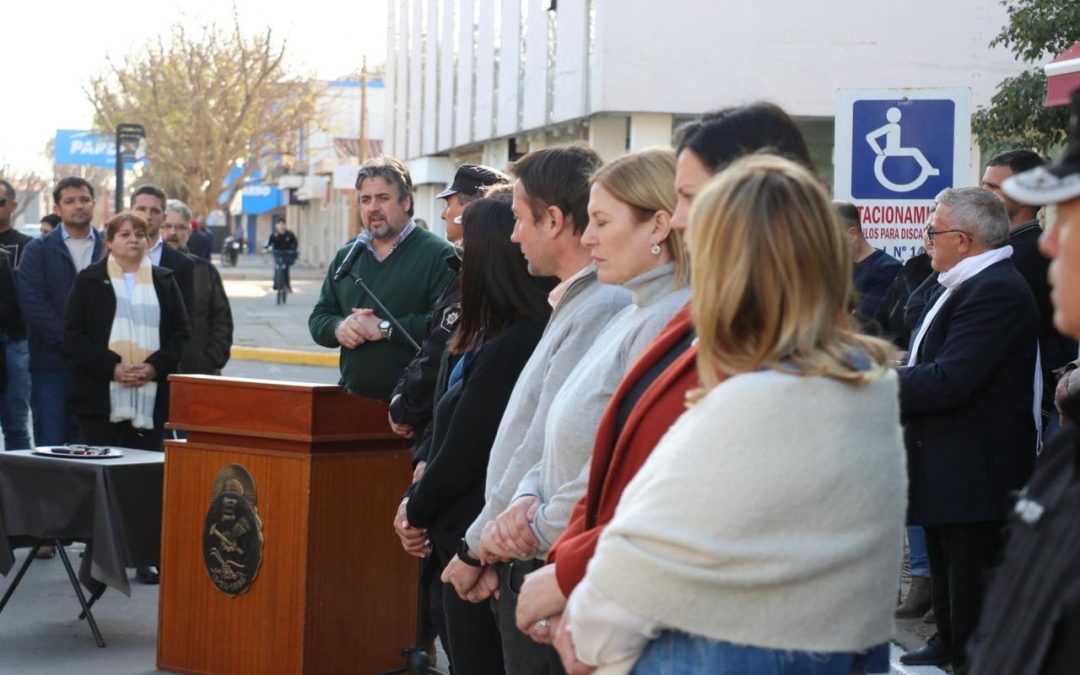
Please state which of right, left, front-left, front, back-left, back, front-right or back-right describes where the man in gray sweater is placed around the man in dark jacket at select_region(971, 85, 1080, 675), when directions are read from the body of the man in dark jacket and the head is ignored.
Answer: front-right

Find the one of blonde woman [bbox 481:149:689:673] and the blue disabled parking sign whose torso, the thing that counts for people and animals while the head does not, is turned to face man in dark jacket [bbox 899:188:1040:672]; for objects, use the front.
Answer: the blue disabled parking sign

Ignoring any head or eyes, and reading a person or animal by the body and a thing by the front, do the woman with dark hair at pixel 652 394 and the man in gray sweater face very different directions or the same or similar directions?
same or similar directions

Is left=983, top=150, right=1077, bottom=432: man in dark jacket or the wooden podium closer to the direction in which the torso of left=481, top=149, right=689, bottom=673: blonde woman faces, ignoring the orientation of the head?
the wooden podium

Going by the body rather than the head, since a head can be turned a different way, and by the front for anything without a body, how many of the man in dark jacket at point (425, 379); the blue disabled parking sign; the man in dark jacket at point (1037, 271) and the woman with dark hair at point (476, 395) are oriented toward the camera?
1

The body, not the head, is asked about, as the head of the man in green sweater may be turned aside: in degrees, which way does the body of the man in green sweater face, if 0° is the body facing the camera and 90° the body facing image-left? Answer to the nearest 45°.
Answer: approximately 45°

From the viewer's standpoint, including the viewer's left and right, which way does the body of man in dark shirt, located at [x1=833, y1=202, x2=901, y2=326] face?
facing to the left of the viewer

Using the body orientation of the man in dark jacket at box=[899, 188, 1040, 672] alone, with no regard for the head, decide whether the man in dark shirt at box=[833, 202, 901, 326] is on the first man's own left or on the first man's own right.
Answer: on the first man's own right

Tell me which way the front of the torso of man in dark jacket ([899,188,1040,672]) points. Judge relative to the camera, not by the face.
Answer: to the viewer's left

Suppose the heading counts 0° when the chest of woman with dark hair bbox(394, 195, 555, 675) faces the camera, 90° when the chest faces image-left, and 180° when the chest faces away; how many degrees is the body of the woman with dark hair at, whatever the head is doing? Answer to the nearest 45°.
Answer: approximately 90°

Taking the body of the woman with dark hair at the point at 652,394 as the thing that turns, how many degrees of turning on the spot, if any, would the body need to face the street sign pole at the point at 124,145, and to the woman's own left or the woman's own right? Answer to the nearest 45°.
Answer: approximately 90° to the woman's own right

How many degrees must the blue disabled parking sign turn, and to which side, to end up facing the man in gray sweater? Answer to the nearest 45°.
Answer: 0° — it already faces them

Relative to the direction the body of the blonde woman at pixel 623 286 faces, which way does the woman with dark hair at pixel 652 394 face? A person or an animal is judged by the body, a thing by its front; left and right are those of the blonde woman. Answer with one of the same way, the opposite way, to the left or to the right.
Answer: the same way

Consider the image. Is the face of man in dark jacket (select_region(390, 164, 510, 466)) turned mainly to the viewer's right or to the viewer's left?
to the viewer's left

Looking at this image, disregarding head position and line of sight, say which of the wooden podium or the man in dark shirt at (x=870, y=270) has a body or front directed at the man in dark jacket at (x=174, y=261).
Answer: the man in dark shirt at (x=870, y=270)

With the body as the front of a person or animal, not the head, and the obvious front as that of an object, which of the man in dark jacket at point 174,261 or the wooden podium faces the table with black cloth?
the man in dark jacket

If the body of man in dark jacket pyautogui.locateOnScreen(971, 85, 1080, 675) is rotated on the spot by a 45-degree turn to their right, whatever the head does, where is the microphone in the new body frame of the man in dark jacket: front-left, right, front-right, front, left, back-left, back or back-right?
front

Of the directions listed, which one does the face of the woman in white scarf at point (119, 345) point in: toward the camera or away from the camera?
toward the camera

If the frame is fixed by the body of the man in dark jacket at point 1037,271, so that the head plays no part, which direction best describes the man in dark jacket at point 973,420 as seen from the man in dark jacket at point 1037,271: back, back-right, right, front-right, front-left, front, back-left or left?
left

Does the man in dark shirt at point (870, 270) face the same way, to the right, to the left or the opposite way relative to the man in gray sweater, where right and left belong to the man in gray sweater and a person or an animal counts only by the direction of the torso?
the same way

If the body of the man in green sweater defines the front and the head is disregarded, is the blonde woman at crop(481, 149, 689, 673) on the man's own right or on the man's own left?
on the man's own left

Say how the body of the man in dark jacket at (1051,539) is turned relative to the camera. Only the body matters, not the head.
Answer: to the viewer's left
